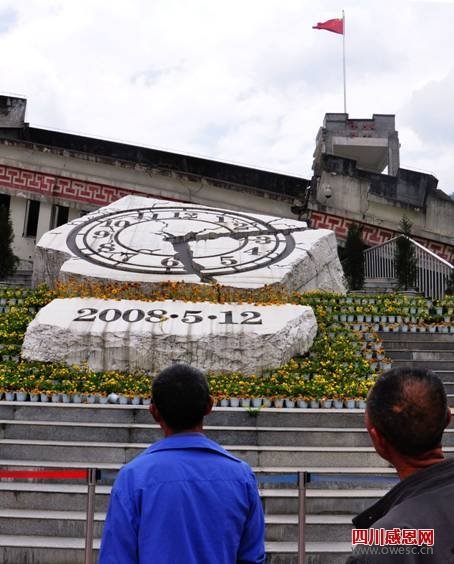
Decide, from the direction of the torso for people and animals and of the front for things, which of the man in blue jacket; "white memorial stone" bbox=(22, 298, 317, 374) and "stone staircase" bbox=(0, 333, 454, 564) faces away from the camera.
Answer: the man in blue jacket

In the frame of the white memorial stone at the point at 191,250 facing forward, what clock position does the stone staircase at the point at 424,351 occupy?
The stone staircase is roughly at 10 o'clock from the white memorial stone.

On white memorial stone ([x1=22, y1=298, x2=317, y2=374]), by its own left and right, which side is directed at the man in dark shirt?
front

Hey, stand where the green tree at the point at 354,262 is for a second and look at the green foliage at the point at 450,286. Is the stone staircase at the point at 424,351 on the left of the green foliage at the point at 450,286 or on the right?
right

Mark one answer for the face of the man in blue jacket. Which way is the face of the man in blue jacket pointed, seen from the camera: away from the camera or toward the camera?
away from the camera

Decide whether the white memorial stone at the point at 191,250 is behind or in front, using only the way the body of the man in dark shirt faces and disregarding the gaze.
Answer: in front

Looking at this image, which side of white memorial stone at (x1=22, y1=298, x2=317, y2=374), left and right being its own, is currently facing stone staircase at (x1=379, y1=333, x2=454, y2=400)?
left

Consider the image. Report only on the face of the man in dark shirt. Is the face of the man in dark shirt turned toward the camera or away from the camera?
away from the camera

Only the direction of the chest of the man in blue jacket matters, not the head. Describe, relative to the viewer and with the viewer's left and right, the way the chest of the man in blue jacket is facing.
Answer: facing away from the viewer

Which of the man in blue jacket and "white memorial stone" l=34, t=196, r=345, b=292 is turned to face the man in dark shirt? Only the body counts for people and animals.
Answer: the white memorial stone

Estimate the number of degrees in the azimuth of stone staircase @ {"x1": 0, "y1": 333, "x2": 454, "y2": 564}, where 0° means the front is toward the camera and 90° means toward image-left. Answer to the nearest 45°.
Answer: approximately 0°

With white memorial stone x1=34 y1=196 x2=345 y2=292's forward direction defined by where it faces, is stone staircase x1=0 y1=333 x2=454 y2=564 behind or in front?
in front

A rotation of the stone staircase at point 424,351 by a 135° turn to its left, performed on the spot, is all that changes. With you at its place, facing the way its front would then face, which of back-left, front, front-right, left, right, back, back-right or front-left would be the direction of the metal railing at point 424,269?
front-left

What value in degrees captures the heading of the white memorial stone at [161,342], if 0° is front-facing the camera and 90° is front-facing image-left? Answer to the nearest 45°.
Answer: approximately 0°

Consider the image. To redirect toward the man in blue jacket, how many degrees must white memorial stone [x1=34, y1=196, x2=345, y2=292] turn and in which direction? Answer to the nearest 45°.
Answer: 0° — it already faces them
